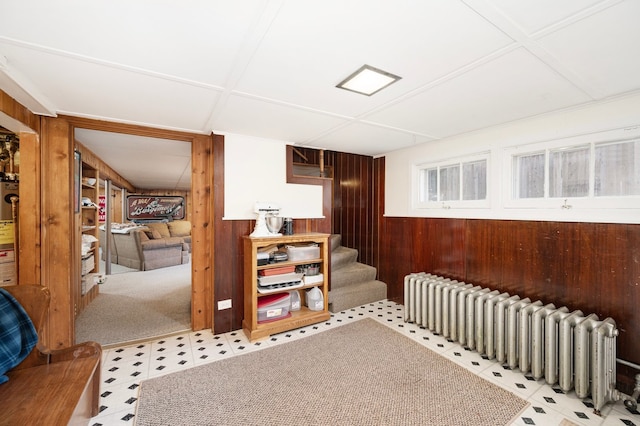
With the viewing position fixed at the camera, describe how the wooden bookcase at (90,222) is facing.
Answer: facing to the right of the viewer

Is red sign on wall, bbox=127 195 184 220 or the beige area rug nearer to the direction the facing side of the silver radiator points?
the beige area rug

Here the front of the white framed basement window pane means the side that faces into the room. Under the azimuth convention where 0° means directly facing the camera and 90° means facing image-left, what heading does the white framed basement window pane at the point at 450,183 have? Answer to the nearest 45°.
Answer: approximately 45°

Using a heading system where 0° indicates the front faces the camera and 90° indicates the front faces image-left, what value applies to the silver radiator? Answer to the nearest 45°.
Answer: approximately 45°

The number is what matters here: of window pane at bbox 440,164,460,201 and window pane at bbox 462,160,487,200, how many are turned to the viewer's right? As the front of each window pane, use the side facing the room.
0

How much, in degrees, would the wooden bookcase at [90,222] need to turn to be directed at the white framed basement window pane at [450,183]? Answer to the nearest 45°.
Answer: approximately 45° to its right

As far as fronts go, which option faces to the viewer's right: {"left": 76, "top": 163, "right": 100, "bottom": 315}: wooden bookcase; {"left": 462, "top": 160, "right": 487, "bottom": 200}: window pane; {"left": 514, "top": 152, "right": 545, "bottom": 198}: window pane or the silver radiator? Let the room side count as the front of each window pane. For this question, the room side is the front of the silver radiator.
the wooden bookcase

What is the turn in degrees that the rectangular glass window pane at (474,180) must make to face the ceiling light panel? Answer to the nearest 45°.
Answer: approximately 45° to its left

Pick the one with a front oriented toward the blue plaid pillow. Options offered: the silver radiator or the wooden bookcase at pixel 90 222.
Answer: the silver radiator

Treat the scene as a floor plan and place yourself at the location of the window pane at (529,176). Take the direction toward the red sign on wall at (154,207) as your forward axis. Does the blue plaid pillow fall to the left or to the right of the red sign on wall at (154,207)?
left

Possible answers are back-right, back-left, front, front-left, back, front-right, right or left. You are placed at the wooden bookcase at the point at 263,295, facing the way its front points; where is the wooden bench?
right

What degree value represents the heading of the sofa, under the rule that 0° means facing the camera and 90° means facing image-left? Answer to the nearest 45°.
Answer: approximately 315°
